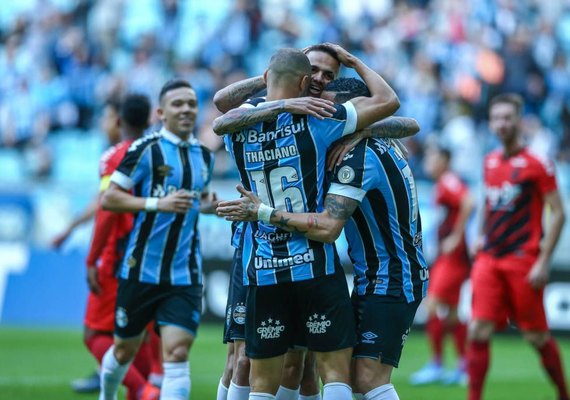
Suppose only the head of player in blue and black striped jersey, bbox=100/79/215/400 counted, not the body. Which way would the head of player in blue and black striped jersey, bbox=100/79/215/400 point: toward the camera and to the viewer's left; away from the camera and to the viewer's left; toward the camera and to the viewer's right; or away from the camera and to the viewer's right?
toward the camera and to the viewer's right

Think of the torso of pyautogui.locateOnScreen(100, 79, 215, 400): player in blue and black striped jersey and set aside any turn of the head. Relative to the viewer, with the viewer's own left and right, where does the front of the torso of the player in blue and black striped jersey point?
facing the viewer and to the right of the viewer

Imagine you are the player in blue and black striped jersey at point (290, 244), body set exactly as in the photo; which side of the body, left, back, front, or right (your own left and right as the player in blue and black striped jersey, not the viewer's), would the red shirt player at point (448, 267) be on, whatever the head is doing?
front

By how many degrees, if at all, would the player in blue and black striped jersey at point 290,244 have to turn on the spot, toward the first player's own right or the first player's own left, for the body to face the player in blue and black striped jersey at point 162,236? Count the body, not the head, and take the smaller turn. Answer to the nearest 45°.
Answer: approximately 45° to the first player's own left

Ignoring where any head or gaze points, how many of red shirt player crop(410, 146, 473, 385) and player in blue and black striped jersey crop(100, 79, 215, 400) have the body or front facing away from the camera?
0

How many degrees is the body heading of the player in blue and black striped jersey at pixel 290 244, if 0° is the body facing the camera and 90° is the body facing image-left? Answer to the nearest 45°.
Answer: approximately 180°

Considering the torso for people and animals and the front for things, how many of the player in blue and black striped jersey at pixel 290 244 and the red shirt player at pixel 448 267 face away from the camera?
1

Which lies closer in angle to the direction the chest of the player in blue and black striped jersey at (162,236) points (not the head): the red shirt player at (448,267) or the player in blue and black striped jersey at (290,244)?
the player in blue and black striped jersey
